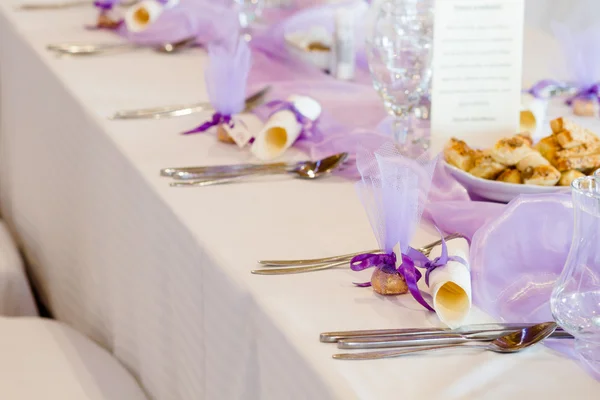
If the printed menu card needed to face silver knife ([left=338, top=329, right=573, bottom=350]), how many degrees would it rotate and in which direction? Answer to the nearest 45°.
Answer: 0° — it already faces it

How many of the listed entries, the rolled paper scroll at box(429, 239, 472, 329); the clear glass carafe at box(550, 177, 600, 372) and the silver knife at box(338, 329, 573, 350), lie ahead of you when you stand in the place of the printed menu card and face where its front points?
3

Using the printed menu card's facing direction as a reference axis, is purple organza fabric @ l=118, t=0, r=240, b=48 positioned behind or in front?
behind

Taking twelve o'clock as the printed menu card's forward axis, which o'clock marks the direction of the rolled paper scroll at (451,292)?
The rolled paper scroll is roughly at 12 o'clock from the printed menu card.

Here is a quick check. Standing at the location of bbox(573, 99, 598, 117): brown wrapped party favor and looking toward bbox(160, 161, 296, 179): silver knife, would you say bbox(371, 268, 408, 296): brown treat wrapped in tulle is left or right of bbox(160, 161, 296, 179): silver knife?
left

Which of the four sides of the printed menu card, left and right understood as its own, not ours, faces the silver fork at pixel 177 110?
right

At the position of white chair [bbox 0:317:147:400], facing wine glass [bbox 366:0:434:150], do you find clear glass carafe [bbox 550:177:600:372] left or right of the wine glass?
right

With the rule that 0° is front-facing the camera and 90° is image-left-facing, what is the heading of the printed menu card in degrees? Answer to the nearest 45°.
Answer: approximately 0°

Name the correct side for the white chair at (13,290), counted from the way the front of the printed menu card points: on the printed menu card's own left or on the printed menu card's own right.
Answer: on the printed menu card's own right
